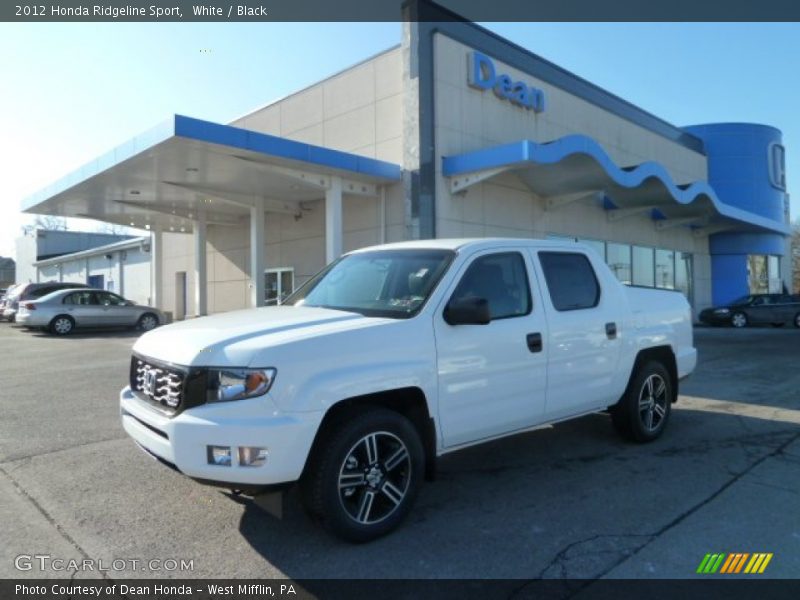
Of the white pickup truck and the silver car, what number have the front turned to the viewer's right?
1

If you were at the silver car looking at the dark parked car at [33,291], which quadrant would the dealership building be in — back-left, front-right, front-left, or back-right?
back-right

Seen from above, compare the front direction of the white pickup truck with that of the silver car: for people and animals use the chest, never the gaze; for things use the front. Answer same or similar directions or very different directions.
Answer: very different directions

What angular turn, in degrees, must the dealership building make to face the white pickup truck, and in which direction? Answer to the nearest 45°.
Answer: approximately 45° to its right

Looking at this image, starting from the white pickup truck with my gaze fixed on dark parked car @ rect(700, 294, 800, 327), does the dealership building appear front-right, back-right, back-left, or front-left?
front-left

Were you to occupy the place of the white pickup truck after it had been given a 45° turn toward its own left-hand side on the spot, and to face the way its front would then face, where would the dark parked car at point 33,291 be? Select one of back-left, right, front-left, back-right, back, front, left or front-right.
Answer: back-right

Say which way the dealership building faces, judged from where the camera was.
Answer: facing the viewer and to the right of the viewer

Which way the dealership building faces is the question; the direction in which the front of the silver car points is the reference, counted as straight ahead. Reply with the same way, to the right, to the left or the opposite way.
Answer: to the right

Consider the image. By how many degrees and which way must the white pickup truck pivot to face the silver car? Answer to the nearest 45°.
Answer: approximately 90° to its right

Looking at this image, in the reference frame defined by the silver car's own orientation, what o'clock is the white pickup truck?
The white pickup truck is roughly at 3 o'clock from the silver car.

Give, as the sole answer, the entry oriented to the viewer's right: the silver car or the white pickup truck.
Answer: the silver car

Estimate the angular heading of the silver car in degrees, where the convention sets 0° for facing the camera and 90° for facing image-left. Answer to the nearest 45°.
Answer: approximately 270°

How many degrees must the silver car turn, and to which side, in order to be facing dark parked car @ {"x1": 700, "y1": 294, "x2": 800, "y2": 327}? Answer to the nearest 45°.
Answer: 0° — it already faces it

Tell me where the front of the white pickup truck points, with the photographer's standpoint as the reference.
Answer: facing the viewer and to the left of the viewer
